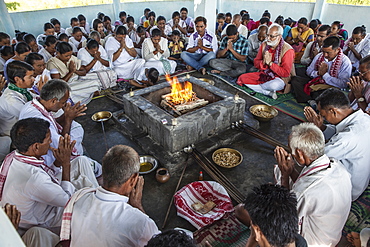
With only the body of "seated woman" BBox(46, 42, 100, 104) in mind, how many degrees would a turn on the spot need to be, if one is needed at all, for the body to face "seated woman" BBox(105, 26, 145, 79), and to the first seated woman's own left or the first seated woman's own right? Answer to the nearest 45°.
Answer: approximately 90° to the first seated woman's own left

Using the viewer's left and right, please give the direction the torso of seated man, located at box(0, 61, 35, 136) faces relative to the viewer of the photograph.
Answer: facing to the right of the viewer

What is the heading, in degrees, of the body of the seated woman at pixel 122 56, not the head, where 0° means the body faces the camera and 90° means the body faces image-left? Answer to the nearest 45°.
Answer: approximately 315°

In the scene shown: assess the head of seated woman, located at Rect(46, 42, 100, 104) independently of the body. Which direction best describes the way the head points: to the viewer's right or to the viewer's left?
to the viewer's right

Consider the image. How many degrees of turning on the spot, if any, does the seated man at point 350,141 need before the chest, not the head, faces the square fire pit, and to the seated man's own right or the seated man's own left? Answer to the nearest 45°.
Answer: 0° — they already face it

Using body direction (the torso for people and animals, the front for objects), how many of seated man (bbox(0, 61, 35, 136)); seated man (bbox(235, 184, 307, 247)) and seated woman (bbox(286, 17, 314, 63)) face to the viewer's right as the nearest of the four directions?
1

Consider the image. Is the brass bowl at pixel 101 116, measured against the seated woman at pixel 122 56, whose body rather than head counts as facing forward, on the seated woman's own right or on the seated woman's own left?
on the seated woman's own right

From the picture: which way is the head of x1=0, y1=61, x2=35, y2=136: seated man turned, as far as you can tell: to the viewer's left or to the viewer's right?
to the viewer's right

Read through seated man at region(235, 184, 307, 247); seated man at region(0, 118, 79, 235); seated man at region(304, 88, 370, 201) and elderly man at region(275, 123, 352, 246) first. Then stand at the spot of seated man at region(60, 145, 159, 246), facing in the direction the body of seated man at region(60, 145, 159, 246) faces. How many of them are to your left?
1

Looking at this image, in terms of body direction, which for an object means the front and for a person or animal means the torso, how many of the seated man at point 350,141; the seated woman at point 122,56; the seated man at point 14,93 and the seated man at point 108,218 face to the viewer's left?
1

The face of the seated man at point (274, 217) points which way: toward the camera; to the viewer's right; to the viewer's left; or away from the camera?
away from the camera

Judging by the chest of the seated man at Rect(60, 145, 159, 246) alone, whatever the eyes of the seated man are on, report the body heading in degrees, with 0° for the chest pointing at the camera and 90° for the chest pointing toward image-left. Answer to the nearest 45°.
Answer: approximately 225°

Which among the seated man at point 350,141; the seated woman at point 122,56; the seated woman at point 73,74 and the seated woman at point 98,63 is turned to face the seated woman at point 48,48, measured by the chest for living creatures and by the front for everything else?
the seated man at point 350,141

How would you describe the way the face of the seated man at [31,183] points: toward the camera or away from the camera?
away from the camera

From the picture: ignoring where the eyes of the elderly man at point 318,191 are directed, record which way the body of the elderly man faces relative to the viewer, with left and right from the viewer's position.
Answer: facing away from the viewer and to the left of the viewer

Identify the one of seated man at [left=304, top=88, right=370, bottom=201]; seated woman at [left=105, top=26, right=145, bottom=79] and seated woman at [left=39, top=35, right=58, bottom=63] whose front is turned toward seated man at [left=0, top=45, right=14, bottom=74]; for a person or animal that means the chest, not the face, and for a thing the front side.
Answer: seated man at [left=304, top=88, right=370, bottom=201]

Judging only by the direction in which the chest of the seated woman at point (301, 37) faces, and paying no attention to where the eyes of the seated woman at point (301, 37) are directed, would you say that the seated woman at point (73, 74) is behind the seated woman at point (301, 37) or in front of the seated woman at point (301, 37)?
in front

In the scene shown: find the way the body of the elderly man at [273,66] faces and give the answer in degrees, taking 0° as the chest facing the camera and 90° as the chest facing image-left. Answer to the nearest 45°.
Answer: approximately 45°

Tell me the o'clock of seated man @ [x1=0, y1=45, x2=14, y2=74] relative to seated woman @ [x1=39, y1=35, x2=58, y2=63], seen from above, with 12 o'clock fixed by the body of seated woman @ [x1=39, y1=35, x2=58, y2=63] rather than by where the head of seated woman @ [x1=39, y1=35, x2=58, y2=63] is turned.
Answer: seated man @ [x1=0, y1=45, x2=14, y2=74] is roughly at 4 o'clock from seated woman @ [x1=39, y1=35, x2=58, y2=63].

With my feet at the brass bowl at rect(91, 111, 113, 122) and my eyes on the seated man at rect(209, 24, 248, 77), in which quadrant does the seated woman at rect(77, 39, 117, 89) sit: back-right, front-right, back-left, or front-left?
front-left
